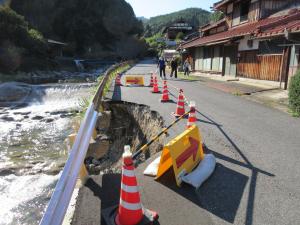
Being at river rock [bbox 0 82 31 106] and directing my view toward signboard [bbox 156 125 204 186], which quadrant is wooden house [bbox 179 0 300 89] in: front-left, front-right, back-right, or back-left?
front-left

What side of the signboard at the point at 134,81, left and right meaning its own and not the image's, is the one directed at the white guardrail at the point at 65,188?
front

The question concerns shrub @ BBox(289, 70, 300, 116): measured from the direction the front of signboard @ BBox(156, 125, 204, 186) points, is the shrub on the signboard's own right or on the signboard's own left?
on the signboard's own left

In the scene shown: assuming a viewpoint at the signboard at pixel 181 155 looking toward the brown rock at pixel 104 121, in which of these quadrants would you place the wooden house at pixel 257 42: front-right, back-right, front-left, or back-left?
front-right

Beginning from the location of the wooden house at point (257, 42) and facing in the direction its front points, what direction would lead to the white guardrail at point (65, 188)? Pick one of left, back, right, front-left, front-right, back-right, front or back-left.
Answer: front-left

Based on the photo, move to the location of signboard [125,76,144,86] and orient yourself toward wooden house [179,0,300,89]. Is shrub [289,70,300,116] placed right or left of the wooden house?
right

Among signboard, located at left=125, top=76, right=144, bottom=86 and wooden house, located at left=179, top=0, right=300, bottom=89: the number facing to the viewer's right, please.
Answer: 0

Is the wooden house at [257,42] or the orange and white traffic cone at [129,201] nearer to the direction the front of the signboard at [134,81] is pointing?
the orange and white traffic cone

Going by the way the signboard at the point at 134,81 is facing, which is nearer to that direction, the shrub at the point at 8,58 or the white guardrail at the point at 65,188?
the white guardrail

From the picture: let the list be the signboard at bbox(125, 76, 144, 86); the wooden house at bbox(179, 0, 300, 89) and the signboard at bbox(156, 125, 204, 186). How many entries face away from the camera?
0

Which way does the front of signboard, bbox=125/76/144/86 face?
toward the camera

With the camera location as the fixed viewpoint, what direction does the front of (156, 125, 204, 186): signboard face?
facing the viewer and to the right of the viewer

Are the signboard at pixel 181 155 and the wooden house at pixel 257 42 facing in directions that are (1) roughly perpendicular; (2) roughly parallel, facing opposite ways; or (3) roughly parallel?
roughly perpendicular

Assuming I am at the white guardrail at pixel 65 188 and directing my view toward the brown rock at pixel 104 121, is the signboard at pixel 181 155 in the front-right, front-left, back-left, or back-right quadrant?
front-right

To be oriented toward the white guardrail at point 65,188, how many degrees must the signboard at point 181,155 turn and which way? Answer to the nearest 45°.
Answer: approximately 90° to its right

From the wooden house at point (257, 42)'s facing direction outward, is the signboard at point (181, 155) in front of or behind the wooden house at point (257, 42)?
in front

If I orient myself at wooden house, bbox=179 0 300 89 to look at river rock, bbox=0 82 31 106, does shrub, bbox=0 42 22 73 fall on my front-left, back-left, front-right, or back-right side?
front-right

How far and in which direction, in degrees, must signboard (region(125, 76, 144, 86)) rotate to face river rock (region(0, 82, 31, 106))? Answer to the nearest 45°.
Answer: approximately 90° to its right
